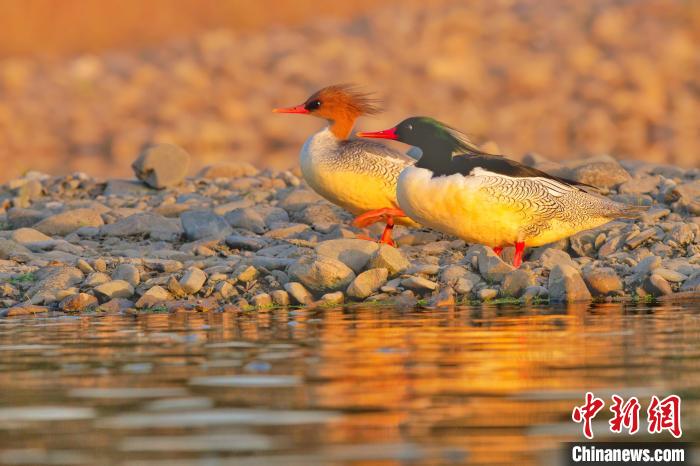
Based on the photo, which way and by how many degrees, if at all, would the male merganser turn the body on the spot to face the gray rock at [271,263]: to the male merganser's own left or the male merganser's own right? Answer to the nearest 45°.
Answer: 0° — it already faces it

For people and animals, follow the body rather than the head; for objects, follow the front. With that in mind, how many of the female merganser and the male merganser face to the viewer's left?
2

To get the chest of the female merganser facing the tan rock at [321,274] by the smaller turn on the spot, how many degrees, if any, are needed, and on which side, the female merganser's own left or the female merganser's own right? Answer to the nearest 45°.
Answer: approximately 90° to the female merganser's own left

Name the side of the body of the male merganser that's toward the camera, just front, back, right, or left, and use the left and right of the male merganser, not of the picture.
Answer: left

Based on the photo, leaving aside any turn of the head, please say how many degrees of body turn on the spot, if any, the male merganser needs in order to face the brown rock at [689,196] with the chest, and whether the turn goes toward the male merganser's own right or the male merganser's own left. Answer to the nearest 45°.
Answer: approximately 135° to the male merganser's own right

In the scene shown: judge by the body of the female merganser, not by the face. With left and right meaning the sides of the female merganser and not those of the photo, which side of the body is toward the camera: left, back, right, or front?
left
